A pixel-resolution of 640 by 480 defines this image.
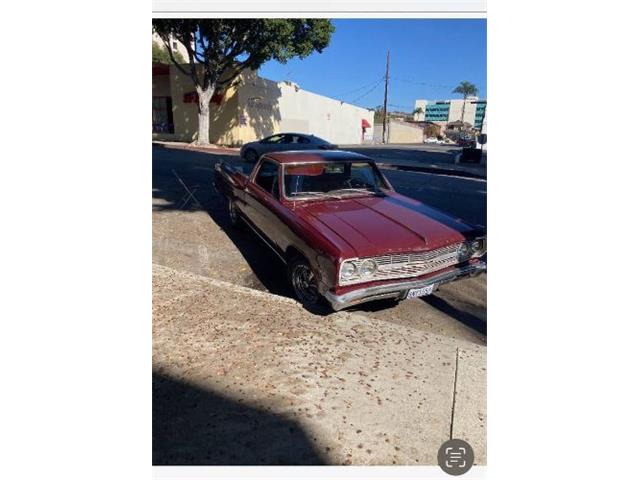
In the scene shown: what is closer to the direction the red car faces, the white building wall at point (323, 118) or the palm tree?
the palm tree

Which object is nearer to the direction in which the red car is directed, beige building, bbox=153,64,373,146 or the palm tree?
the palm tree

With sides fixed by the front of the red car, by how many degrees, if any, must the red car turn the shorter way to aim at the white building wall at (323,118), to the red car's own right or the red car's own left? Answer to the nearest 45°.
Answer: approximately 135° to the red car's own left

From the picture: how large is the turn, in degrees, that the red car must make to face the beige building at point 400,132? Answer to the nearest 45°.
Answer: approximately 135° to its left

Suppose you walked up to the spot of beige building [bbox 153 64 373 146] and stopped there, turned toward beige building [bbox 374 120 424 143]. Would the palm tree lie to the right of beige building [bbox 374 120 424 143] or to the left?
right
